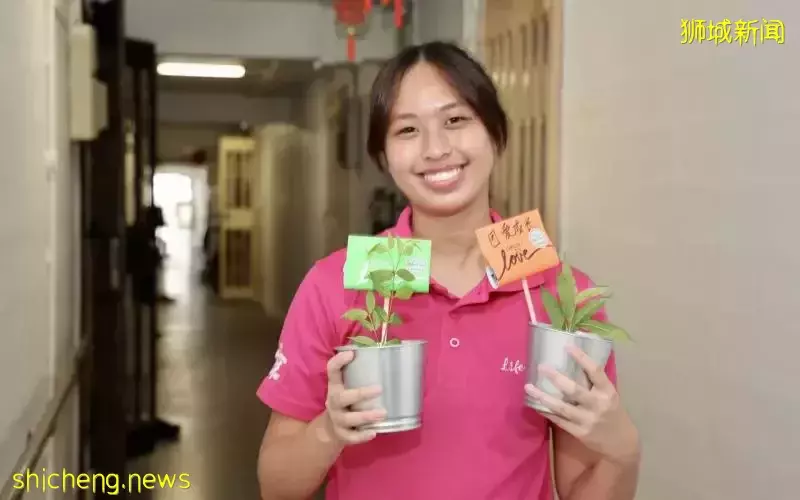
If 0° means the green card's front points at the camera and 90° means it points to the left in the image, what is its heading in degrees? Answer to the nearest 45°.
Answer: approximately 0°

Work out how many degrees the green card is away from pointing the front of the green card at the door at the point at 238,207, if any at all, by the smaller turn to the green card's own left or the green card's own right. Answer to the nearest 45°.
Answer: approximately 180°

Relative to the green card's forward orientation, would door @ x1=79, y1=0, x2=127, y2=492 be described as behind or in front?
behind

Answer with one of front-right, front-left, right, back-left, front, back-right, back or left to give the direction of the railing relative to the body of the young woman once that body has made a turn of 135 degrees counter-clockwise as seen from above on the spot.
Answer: left

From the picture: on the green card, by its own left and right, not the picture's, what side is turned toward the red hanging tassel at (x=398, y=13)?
back

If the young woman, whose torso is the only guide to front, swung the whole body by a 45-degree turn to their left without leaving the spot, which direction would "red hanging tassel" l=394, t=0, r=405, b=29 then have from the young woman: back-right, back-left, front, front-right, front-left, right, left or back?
back-left
